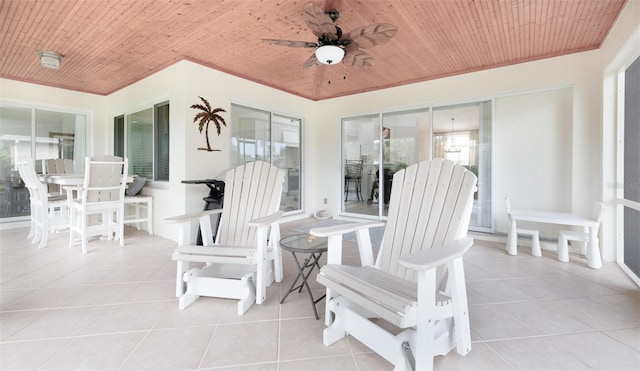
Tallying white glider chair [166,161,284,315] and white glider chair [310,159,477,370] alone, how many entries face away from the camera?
0

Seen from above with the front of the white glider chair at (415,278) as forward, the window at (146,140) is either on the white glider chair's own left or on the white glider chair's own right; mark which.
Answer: on the white glider chair's own right

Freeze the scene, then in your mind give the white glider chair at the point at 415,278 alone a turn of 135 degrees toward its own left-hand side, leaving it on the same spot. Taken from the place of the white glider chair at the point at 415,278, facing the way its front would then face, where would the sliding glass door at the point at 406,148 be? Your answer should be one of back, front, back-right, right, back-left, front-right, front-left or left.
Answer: left

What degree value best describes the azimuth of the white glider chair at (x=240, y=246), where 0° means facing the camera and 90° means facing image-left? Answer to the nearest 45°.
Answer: approximately 45°

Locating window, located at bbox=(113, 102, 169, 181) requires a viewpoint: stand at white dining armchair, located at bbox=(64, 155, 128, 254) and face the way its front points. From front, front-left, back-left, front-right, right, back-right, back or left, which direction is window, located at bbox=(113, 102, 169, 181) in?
right

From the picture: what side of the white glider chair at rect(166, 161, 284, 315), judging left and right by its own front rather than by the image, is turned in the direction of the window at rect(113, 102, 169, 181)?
right

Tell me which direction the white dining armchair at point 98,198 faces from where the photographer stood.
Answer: facing away from the viewer and to the left of the viewer

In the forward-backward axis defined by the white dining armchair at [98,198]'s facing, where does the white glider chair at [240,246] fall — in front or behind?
behind

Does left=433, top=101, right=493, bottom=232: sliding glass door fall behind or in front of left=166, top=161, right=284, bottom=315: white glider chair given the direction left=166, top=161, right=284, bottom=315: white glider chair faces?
behind
